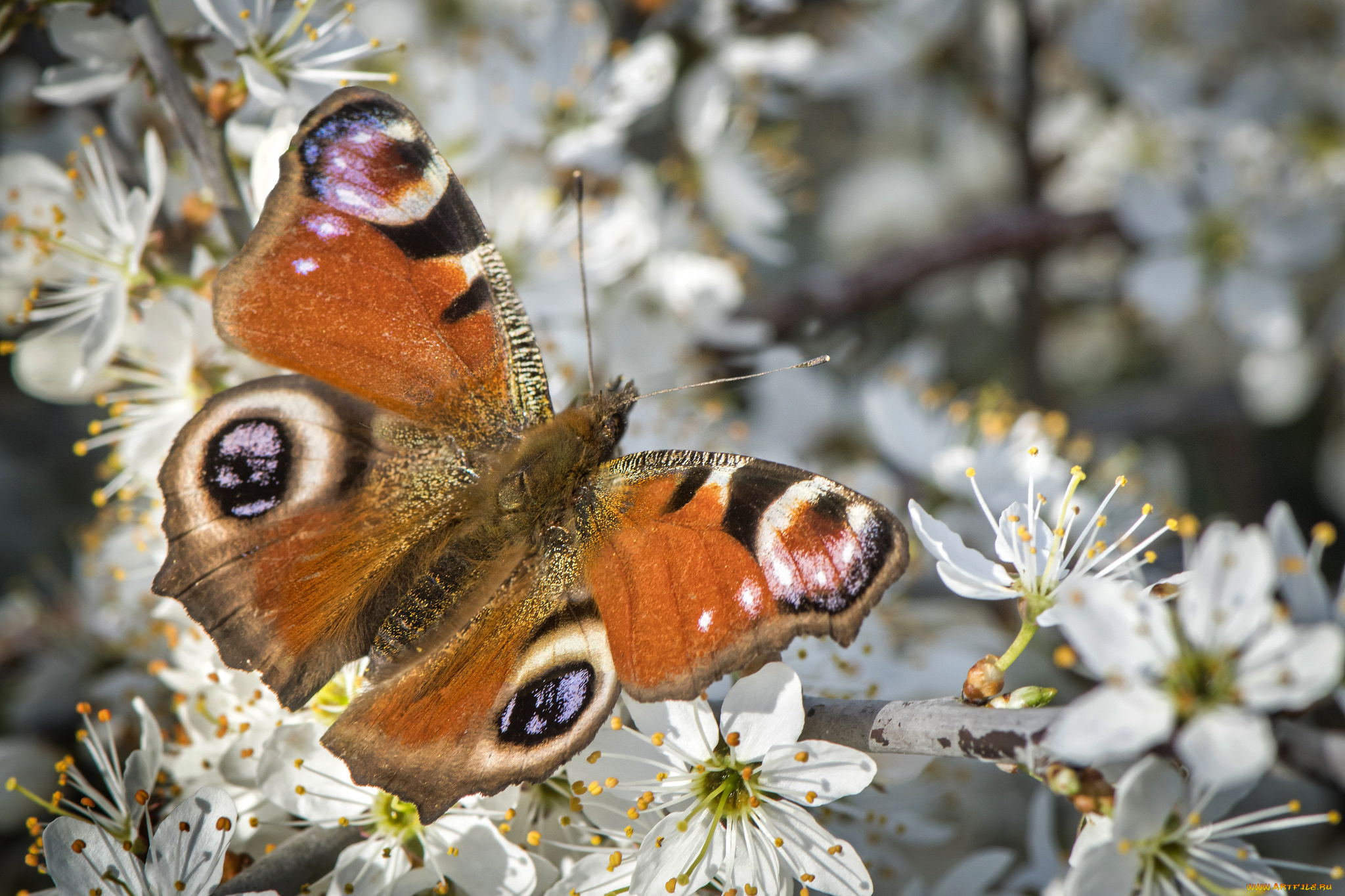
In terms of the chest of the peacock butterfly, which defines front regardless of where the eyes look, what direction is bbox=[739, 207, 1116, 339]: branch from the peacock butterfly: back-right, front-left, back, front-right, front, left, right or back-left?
front

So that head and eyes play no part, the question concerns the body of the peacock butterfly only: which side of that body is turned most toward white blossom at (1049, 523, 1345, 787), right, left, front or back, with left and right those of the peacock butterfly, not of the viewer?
right

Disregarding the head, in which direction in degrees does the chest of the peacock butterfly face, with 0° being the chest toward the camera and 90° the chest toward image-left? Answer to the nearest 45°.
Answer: approximately 225°
